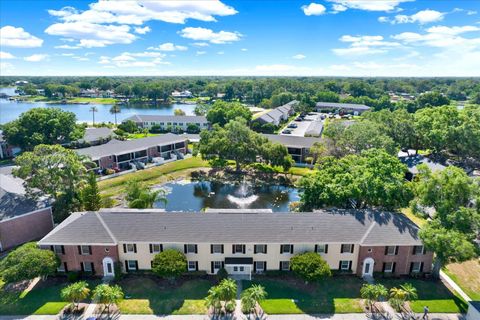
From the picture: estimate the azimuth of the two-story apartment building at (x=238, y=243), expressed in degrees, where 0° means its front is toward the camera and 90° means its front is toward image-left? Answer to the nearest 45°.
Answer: approximately 0°

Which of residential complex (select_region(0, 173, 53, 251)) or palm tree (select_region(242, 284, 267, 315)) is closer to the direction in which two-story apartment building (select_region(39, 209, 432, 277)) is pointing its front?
the palm tree

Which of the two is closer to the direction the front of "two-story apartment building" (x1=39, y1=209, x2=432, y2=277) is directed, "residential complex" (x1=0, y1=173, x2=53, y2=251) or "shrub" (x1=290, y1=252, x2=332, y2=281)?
the shrub

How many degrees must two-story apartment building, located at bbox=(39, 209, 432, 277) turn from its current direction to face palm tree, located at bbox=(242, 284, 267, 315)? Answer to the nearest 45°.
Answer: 0° — it already faces it

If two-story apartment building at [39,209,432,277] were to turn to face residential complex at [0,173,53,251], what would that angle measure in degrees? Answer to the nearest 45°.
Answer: approximately 90° to its right

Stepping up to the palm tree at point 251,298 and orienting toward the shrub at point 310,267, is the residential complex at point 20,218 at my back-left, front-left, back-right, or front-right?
back-left

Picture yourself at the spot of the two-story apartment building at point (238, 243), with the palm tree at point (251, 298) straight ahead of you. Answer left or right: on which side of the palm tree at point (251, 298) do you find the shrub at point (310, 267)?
left
